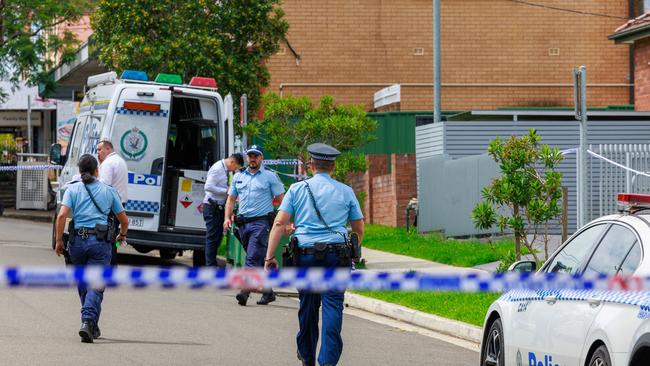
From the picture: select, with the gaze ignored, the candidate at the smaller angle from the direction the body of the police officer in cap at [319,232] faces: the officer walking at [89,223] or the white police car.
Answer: the officer walking

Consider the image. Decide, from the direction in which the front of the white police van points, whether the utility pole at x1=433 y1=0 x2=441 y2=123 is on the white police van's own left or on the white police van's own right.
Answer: on the white police van's own right

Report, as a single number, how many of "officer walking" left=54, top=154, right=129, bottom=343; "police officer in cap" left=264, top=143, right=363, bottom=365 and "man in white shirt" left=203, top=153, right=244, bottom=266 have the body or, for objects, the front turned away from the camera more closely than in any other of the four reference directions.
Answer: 2

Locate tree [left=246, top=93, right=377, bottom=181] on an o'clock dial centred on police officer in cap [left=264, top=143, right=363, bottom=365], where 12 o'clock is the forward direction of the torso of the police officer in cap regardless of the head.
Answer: The tree is roughly at 12 o'clock from the police officer in cap.

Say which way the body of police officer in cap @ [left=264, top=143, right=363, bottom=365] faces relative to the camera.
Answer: away from the camera

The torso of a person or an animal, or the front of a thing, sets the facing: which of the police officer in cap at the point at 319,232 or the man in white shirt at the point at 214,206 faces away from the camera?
the police officer in cap
